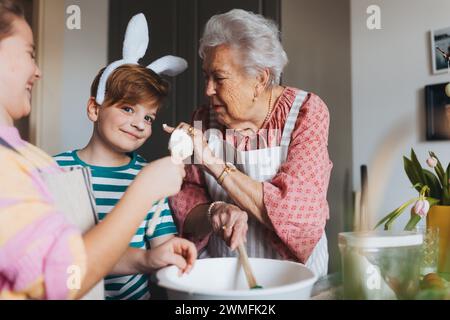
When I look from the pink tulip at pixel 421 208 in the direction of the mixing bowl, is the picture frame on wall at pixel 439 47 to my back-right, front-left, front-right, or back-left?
back-right

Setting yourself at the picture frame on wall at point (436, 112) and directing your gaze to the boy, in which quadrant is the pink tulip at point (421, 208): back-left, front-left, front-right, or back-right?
front-left

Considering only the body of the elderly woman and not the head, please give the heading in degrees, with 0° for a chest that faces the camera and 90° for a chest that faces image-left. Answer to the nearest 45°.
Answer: approximately 45°
